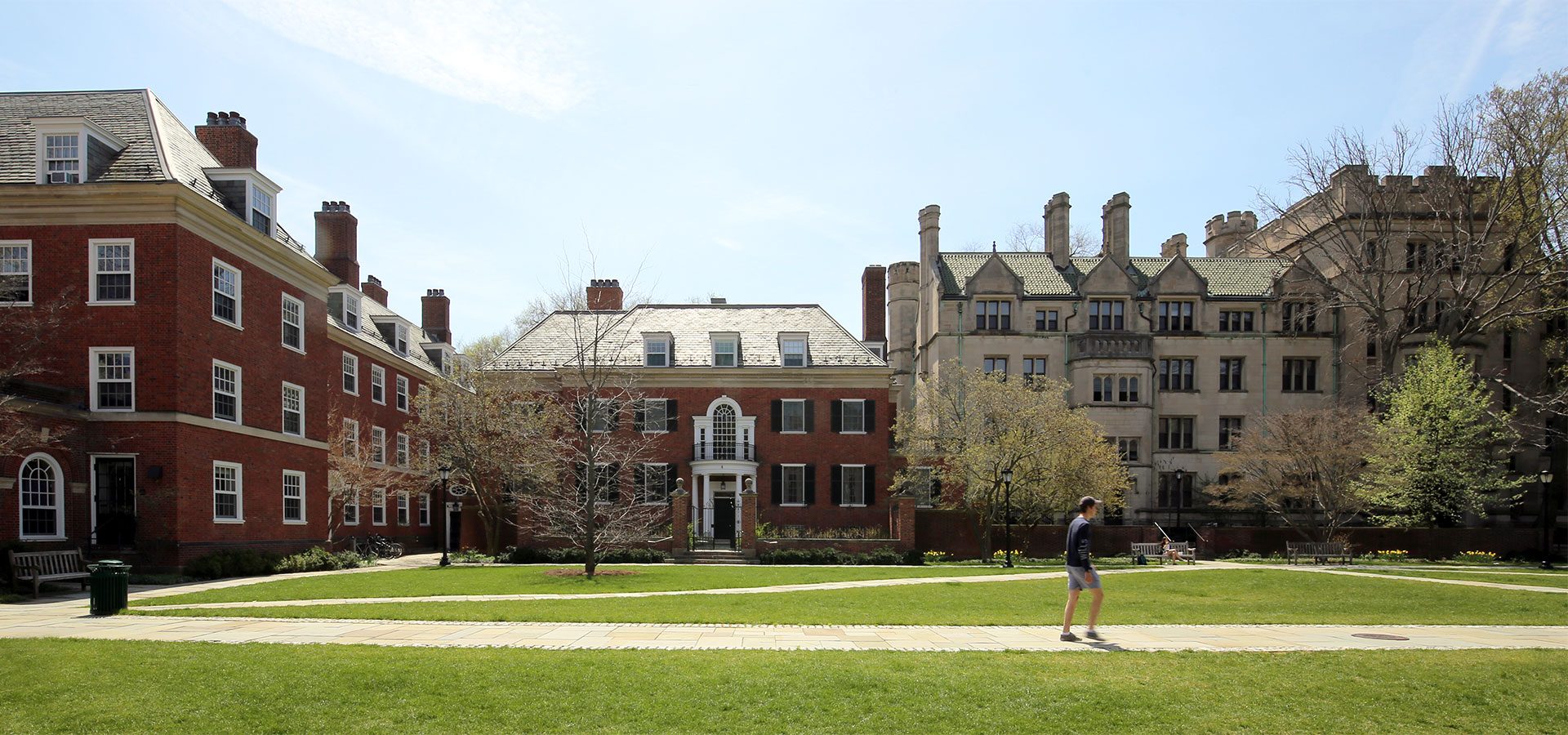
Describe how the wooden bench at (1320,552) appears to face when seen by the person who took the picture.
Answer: facing the viewer

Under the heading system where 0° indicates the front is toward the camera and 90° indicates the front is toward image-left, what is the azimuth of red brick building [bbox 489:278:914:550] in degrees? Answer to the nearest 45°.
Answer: approximately 0°

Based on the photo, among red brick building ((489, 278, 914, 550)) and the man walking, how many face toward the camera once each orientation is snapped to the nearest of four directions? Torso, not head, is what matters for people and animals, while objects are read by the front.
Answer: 1
